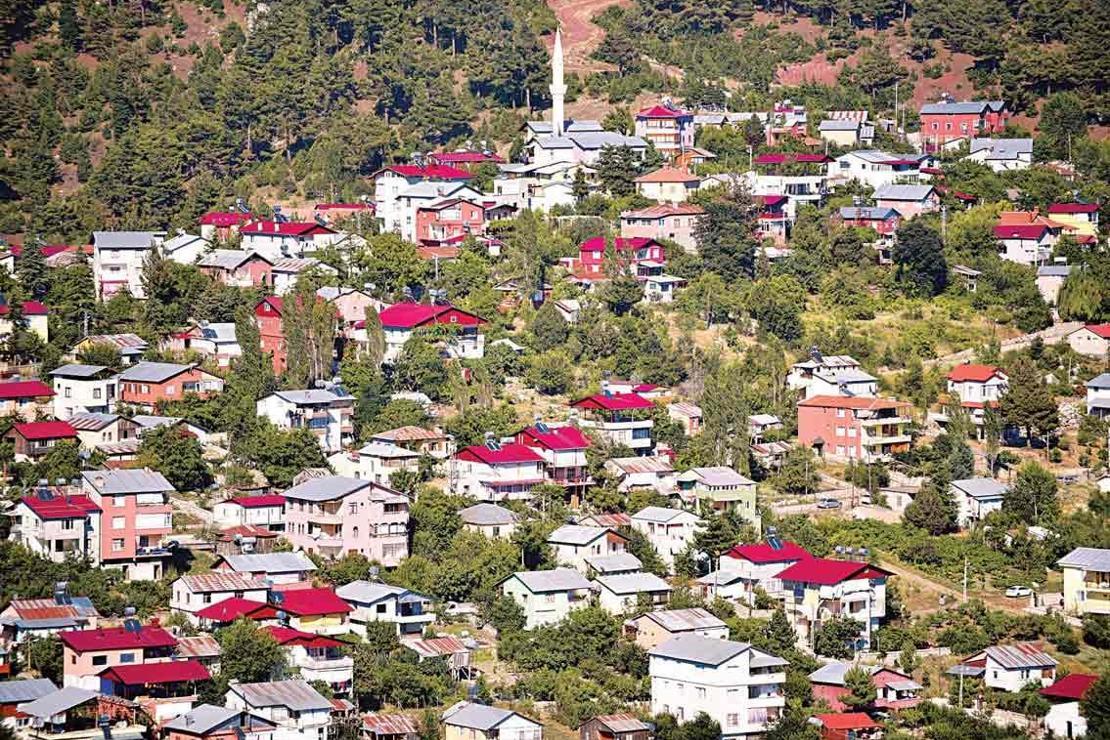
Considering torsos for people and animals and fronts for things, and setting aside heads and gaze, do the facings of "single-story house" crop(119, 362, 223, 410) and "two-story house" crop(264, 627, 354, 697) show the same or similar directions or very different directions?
same or similar directions

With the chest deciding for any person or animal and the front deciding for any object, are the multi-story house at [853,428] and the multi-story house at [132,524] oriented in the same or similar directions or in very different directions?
same or similar directions

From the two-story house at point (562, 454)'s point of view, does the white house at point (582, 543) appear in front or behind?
in front

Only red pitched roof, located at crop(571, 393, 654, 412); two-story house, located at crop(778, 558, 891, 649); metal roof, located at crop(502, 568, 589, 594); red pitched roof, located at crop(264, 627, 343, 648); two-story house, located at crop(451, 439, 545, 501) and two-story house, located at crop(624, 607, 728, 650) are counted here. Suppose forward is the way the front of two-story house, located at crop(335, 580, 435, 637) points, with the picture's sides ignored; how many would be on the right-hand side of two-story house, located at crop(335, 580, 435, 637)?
1

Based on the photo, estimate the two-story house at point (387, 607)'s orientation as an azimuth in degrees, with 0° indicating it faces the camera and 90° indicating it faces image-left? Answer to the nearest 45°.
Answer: approximately 315°

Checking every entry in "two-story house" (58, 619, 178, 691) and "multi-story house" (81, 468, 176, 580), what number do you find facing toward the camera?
2

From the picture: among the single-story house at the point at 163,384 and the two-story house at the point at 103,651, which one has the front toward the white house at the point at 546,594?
the single-story house at the point at 163,384

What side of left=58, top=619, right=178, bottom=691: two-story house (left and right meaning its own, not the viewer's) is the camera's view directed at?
front

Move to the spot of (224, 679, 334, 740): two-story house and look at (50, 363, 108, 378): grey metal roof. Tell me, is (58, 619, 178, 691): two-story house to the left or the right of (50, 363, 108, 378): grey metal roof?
left

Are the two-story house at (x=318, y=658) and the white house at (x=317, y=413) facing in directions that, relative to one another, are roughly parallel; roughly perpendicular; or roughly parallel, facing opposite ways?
roughly parallel

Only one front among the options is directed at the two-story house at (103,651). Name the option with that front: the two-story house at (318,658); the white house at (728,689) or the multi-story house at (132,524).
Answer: the multi-story house at (132,524)

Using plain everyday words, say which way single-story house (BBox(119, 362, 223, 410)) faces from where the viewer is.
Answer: facing the viewer and to the right of the viewer

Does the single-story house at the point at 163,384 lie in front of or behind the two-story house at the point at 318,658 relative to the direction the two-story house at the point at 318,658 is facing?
behind

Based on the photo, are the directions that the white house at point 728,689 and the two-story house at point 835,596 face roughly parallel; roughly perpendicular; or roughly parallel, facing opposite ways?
roughly parallel

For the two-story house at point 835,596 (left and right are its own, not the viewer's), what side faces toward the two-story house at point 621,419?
back

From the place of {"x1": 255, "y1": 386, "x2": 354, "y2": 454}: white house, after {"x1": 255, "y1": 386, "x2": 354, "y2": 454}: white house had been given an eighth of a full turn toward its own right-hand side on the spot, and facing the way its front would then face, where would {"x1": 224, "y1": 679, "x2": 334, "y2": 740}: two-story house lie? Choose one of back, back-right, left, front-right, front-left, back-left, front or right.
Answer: front

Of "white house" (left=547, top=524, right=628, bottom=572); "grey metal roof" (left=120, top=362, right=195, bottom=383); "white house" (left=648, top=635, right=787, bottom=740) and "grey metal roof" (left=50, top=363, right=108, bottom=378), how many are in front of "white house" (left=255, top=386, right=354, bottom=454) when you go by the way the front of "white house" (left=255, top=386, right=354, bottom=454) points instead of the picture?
2

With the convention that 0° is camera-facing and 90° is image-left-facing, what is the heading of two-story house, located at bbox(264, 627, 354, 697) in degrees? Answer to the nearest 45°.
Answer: approximately 315°
